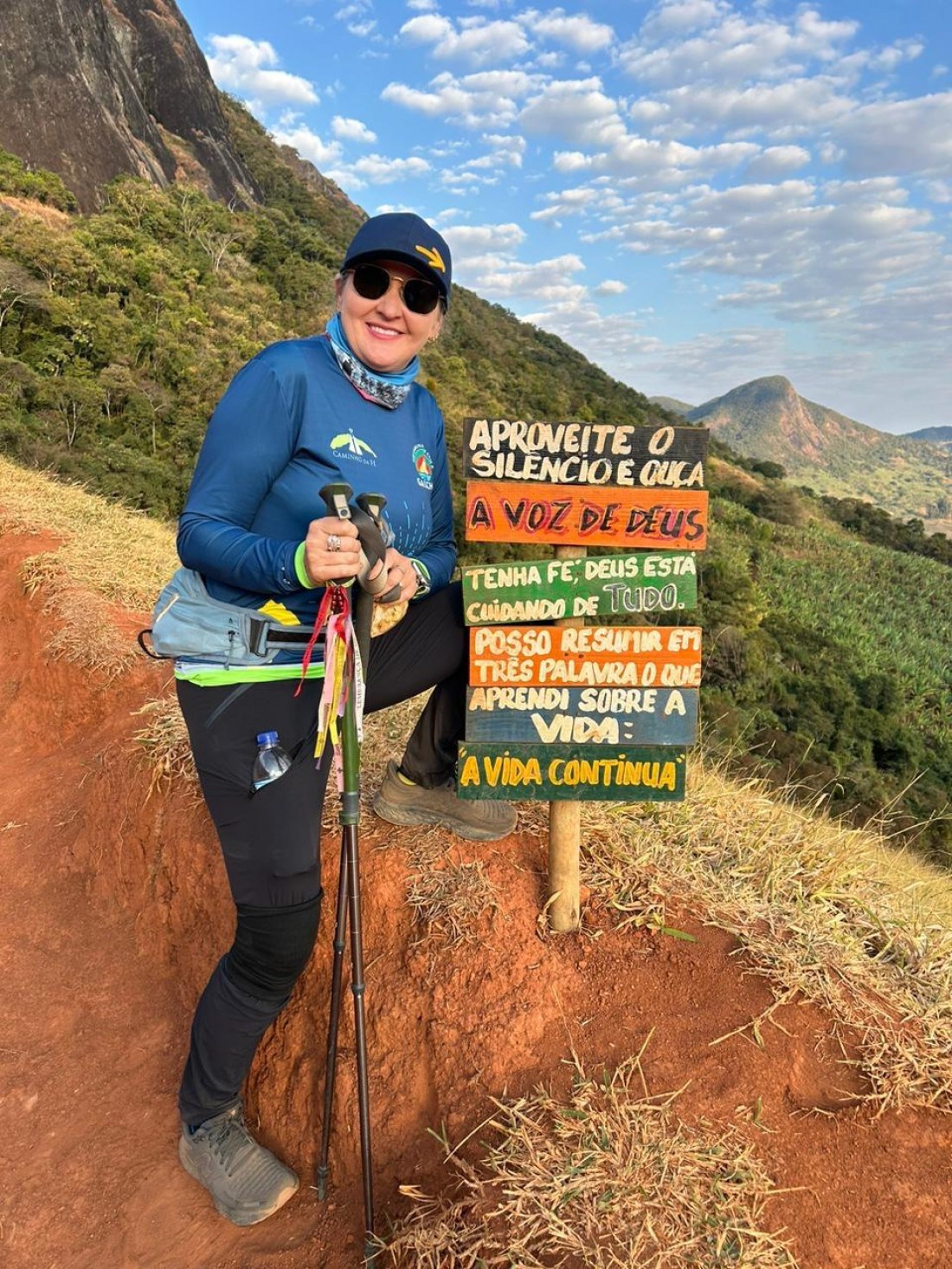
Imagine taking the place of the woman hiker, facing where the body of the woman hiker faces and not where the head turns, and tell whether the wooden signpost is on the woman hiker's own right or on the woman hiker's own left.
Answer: on the woman hiker's own left

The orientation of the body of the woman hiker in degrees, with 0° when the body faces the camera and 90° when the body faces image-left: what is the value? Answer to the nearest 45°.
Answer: approximately 315°
